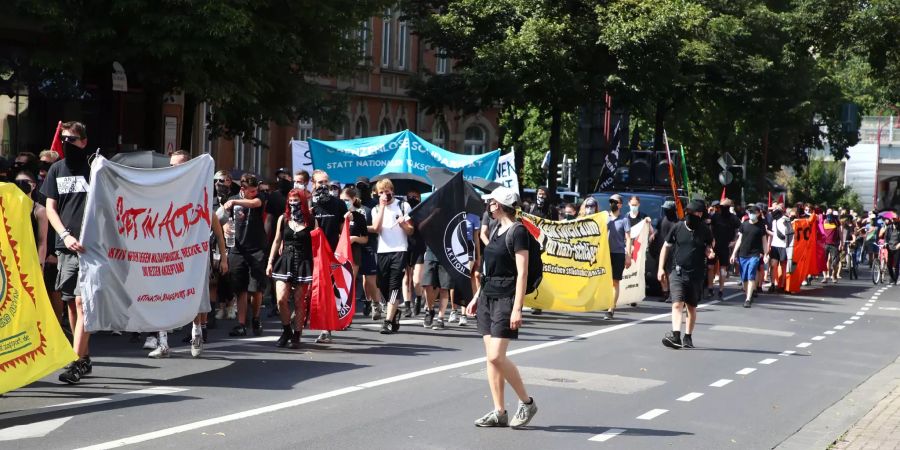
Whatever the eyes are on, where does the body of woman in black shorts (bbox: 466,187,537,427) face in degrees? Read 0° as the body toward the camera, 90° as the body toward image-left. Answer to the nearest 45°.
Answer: approximately 45°

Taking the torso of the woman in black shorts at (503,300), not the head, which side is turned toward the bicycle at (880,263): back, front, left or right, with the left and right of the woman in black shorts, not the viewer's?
back

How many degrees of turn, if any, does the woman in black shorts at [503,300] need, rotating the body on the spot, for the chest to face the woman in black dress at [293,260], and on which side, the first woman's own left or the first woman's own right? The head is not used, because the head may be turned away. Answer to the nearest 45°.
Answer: approximately 90° to the first woman's own right
